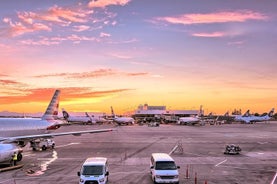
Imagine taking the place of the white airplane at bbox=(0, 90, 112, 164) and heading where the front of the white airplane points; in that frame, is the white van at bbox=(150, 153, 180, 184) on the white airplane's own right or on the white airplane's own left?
on the white airplane's own left

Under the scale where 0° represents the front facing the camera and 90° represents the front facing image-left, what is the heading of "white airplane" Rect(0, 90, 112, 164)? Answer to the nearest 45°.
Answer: approximately 45°
